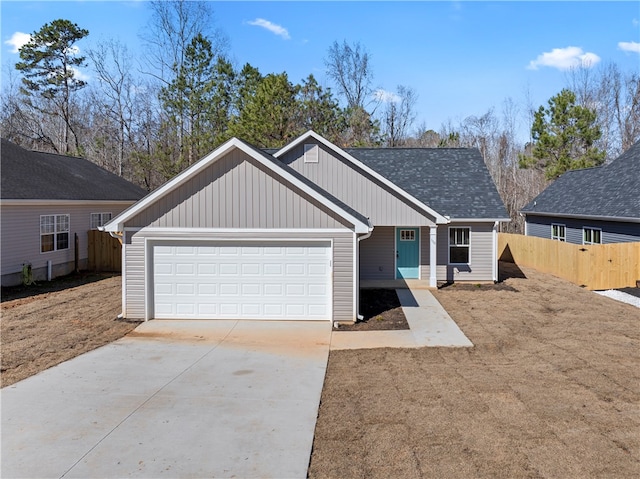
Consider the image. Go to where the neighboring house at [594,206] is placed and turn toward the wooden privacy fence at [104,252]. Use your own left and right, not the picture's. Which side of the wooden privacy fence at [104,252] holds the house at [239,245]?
left

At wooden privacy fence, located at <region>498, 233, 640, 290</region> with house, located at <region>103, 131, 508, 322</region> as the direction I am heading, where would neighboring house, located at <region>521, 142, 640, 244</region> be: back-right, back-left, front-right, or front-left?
back-right

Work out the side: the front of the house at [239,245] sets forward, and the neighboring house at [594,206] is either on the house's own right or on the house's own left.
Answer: on the house's own left

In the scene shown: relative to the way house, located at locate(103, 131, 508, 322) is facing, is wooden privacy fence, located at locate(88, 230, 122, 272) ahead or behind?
behind

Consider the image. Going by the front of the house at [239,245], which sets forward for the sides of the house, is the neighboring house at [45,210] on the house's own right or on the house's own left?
on the house's own right

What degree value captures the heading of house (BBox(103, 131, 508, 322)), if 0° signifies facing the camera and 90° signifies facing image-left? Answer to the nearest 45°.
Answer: approximately 0°

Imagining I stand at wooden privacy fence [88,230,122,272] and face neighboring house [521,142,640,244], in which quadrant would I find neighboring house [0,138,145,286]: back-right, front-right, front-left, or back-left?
back-left
